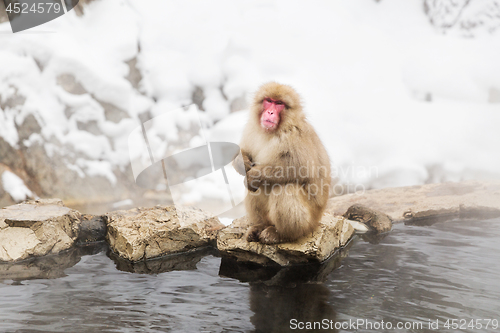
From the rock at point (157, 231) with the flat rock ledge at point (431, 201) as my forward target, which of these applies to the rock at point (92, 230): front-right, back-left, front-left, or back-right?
back-left

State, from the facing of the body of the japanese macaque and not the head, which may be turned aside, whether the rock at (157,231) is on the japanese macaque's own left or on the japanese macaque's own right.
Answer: on the japanese macaque's own right

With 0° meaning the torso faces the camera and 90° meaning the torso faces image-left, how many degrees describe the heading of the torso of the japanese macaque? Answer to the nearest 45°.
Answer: approximately 45°

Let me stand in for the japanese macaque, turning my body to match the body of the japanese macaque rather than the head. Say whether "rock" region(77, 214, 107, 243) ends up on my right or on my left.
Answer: on my right
